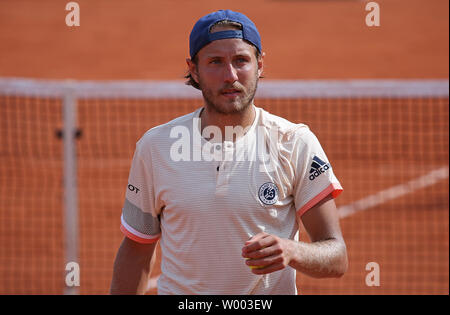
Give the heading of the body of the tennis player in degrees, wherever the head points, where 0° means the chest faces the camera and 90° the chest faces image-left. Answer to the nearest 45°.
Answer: approximately 0°

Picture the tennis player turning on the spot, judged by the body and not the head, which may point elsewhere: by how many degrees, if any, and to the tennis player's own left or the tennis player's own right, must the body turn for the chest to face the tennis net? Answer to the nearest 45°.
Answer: approximately 180°

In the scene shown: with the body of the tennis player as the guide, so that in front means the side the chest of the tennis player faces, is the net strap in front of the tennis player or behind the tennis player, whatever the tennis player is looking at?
behind
